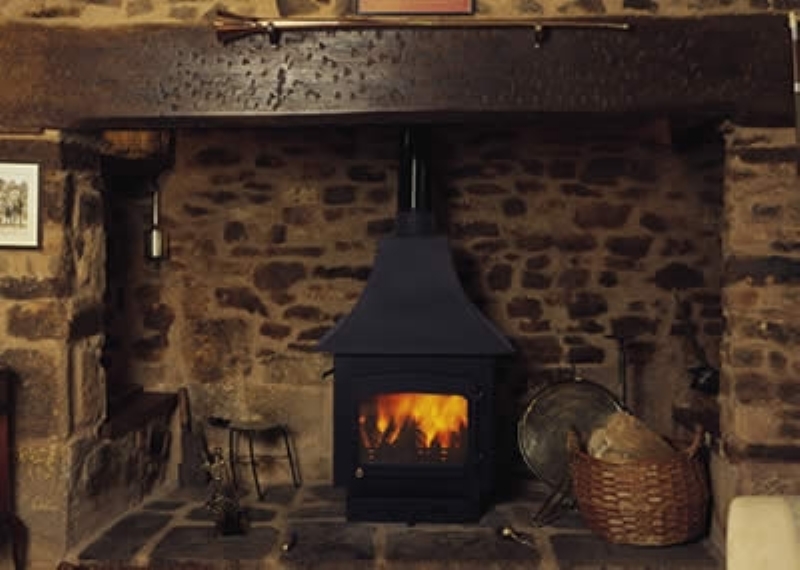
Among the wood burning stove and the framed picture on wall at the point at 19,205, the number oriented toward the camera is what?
2

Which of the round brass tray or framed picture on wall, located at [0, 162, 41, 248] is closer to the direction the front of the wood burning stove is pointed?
the framed picture on wall

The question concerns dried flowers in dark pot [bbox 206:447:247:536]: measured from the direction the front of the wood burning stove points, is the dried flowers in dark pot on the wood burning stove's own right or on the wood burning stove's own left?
on the wood burning stove's own right

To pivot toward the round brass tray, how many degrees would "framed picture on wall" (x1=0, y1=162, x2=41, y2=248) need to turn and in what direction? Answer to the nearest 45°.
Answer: approximately 90° to its left

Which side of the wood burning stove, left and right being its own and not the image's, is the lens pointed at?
front

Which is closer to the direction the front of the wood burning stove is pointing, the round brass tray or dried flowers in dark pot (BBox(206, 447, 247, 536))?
the dried flowers in dark pot

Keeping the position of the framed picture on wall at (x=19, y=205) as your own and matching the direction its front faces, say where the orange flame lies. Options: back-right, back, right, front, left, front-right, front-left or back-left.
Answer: left

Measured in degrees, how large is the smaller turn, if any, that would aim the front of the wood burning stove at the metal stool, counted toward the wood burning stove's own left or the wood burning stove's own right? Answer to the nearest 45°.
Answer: approximately 135° to the wood burning stove's own right

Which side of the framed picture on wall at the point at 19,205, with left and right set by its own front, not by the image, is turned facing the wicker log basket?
left

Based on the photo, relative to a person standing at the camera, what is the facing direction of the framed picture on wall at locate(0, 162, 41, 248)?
facing the viewer
